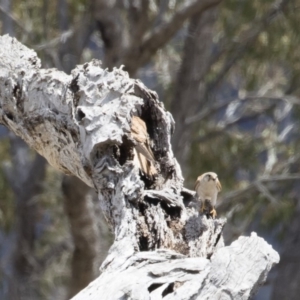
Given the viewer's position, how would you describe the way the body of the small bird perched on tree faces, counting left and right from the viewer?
facing the viewer
